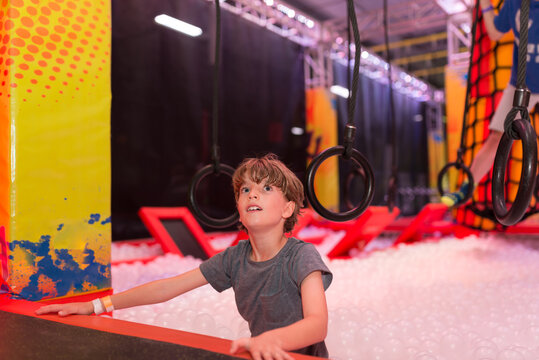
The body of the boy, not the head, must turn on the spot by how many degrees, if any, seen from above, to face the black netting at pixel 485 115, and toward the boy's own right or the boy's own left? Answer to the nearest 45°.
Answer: approximately 180°

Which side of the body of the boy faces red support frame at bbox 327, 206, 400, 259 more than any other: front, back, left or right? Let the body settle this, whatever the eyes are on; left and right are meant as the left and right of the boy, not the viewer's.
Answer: back

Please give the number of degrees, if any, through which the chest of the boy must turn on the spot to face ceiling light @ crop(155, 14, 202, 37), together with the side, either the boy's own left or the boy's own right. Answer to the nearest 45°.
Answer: approximately 135° to the boy's own right

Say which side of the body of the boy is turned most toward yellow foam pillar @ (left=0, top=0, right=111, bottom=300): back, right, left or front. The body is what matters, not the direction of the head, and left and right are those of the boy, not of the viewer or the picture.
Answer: right

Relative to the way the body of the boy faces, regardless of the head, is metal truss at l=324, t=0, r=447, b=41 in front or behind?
behind

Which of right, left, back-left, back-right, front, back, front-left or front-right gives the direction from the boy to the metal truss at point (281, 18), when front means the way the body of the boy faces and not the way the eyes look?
back-right

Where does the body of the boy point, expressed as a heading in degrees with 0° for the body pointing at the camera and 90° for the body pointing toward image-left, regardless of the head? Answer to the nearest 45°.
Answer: approximately 45°

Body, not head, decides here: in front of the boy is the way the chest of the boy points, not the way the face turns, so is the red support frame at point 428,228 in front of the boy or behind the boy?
behind

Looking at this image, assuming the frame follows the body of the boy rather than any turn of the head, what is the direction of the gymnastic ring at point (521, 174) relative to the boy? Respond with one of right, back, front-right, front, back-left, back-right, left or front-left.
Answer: back-left

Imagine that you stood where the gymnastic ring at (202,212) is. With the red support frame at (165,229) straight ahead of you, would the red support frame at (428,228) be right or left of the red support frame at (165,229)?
right
